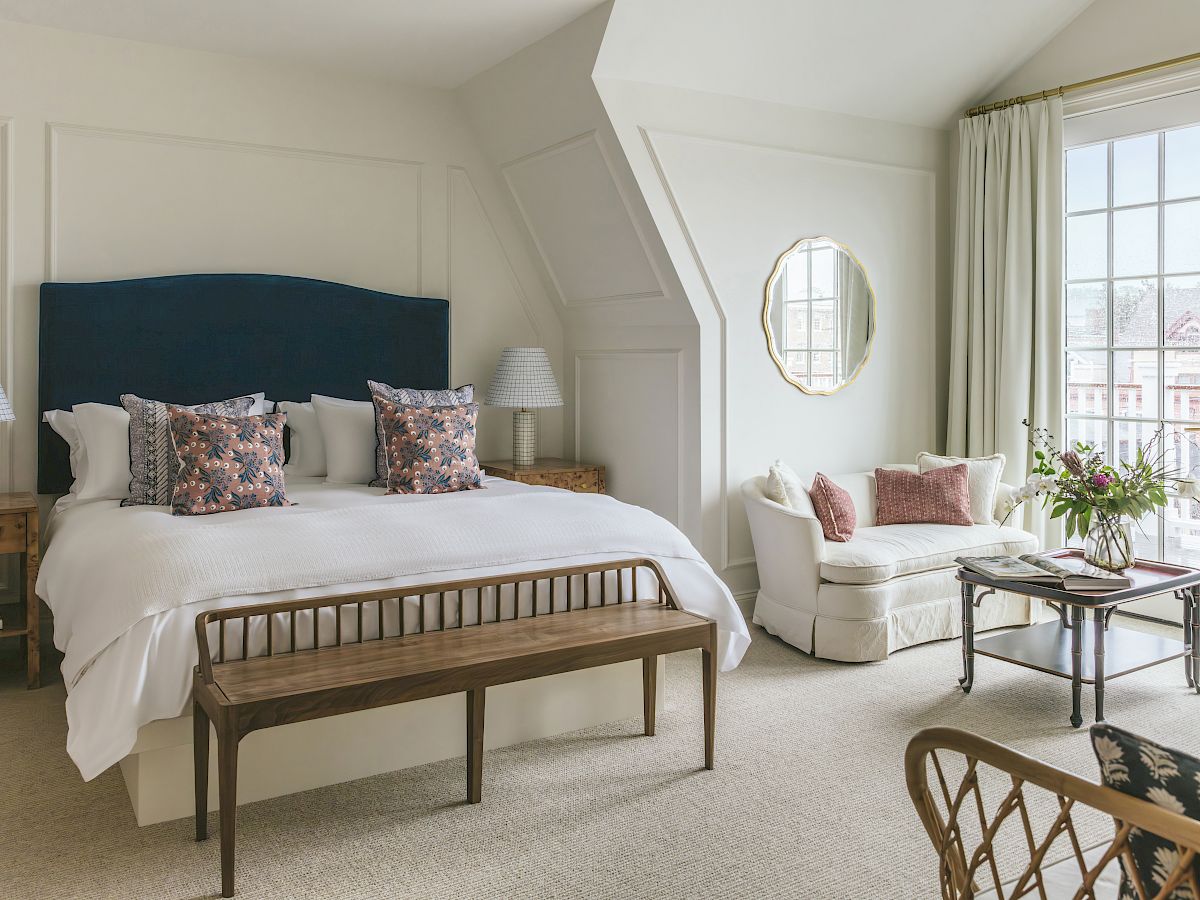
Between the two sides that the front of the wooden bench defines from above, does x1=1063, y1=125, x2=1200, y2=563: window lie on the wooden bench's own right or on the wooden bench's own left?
on the wooden bench's own left

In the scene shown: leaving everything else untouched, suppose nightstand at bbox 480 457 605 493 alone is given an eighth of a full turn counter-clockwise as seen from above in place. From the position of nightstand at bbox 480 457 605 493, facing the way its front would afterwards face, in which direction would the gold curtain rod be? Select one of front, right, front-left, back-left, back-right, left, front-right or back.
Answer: front

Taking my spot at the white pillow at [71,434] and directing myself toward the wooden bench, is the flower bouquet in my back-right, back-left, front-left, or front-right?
front-left

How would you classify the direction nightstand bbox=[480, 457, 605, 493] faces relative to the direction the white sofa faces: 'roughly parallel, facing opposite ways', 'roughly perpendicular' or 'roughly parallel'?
roughly parallel

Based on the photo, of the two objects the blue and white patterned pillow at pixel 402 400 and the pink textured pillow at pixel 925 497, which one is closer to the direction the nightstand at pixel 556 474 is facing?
the pink textured pillow

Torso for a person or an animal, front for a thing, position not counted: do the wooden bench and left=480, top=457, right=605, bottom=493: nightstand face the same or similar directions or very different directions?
same or similar directions

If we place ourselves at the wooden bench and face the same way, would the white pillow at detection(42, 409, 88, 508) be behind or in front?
behind

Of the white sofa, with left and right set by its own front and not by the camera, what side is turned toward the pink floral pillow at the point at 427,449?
right

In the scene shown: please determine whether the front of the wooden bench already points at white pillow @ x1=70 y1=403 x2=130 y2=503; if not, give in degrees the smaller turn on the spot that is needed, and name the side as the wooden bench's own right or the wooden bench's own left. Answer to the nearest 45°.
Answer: approximately 180°

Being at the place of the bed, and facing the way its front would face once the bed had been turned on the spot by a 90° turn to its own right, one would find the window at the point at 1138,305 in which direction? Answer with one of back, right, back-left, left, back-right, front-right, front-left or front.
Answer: back-left

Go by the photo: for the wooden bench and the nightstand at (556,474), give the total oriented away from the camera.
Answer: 0

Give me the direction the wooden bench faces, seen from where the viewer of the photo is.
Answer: facing the viewer and to the right of the viewer

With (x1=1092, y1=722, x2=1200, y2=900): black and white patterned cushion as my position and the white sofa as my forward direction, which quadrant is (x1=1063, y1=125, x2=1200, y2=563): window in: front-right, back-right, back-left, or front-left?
front-right

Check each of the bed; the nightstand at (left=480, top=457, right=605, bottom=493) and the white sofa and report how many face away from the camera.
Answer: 0

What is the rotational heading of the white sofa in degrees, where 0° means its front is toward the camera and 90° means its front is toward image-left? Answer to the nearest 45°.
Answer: approximately 315°

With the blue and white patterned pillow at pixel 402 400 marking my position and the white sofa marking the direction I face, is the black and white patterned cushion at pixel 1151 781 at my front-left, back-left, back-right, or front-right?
front-right

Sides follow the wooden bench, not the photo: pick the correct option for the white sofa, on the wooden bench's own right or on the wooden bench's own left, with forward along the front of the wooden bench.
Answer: on the wooden bench's own left
